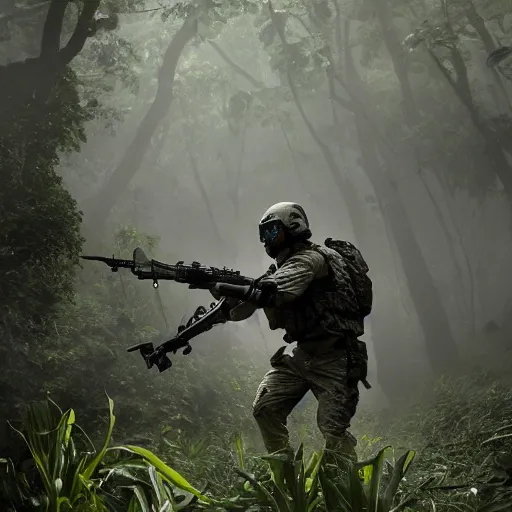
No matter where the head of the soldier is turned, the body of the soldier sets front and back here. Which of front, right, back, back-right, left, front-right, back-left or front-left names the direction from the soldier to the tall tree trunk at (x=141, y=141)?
right

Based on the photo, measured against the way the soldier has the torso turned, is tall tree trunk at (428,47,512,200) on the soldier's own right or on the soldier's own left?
on the soldier's own right

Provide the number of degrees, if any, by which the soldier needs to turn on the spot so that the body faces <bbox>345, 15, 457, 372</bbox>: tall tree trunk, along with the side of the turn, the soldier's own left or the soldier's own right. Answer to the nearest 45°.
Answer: approximately 90° to the soldier's own right

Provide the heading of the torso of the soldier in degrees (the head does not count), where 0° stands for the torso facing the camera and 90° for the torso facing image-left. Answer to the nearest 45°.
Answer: approximately 90°
